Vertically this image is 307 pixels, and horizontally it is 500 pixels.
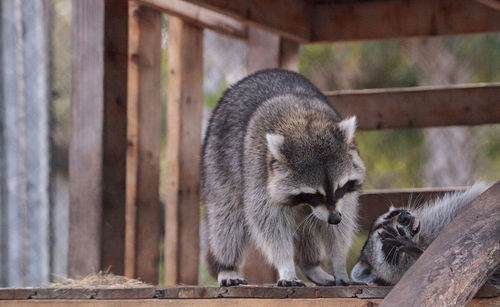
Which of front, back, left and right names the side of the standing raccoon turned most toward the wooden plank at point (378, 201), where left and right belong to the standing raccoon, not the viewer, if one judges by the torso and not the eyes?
left

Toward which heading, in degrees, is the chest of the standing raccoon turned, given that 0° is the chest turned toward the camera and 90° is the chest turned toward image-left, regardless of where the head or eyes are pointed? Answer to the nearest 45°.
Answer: approximately 315°
